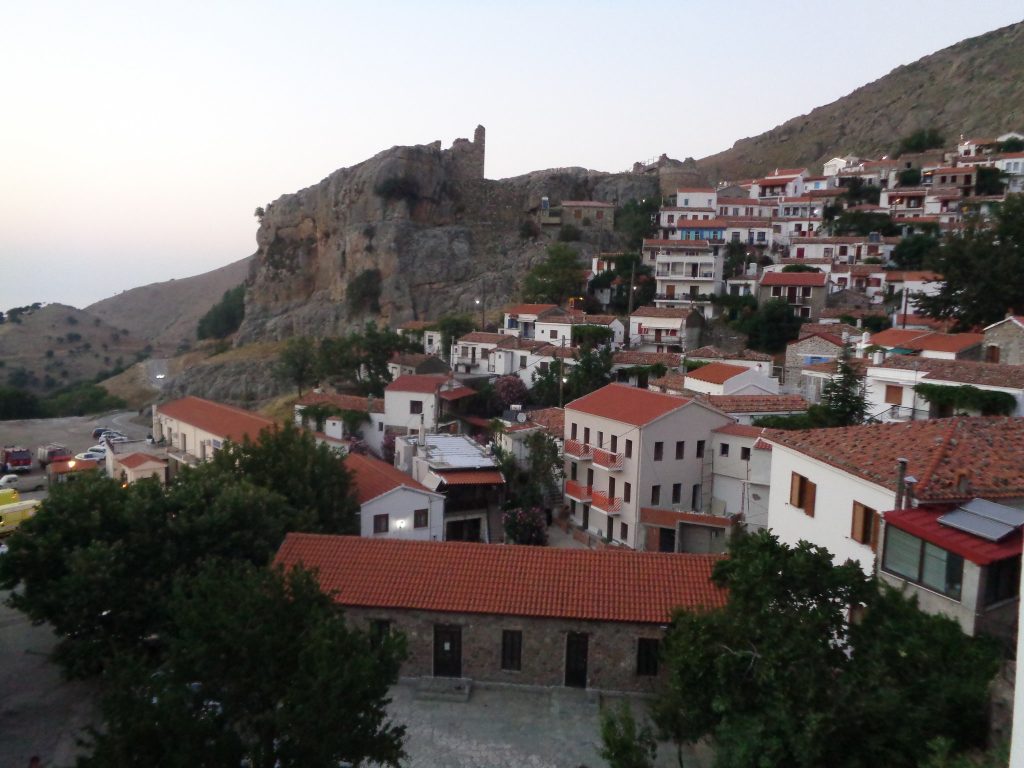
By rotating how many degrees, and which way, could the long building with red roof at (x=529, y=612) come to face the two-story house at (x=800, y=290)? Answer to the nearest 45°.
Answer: approximately 135° to its left

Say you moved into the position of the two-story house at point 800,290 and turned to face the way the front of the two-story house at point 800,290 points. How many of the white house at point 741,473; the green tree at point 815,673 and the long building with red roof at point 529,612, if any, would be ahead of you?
3

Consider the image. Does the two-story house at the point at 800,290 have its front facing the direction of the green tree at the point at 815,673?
yes

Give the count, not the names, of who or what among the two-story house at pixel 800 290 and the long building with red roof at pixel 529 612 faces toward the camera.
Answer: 2

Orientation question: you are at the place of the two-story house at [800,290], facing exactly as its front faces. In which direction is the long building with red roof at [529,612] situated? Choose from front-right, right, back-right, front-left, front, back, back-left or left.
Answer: front

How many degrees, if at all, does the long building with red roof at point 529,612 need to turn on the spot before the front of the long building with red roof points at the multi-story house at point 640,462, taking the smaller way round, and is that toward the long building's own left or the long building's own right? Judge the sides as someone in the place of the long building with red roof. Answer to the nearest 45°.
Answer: approximately 180°

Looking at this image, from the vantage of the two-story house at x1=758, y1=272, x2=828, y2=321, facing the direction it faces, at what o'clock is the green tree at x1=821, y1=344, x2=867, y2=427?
The green tree is roughly at 12 o'clock from the two-story house.

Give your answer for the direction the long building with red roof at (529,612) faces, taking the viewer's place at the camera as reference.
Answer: facing the viewer

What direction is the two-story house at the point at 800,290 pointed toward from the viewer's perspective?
toward the camera

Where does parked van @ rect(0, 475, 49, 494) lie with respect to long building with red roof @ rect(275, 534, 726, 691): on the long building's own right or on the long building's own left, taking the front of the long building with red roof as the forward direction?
on the long building's own right

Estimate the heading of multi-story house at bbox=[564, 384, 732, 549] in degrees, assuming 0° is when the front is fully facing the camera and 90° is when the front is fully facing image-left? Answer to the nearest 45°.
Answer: approximately 45°

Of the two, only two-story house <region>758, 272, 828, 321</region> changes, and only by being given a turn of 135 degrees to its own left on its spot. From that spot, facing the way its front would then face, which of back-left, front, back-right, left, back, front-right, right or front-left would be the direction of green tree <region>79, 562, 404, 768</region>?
back-right

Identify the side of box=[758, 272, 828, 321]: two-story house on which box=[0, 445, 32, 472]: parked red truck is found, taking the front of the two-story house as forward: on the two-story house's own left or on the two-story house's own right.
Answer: on the two-story house's own right

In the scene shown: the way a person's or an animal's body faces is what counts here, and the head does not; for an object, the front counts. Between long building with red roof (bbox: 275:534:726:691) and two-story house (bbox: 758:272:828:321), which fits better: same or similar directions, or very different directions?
same or similar directions

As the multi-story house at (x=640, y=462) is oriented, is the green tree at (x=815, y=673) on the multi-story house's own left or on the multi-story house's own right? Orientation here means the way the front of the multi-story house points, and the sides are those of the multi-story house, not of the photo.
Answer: on the multi-story house's own left

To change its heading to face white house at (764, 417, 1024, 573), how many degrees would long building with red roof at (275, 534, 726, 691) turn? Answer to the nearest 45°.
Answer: approximately 90° to its left

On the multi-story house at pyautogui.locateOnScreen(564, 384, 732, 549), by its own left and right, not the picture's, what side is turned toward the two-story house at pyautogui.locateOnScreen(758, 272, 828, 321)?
back

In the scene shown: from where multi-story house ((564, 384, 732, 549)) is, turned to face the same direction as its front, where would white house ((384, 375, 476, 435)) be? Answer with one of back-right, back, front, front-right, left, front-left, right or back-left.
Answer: right

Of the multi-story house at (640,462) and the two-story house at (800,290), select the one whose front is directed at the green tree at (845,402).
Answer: the two-story house at (800,290)

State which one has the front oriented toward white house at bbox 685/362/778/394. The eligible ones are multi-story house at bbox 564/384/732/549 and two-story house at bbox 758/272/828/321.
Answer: two-story house at bbox 758/272/828/321
